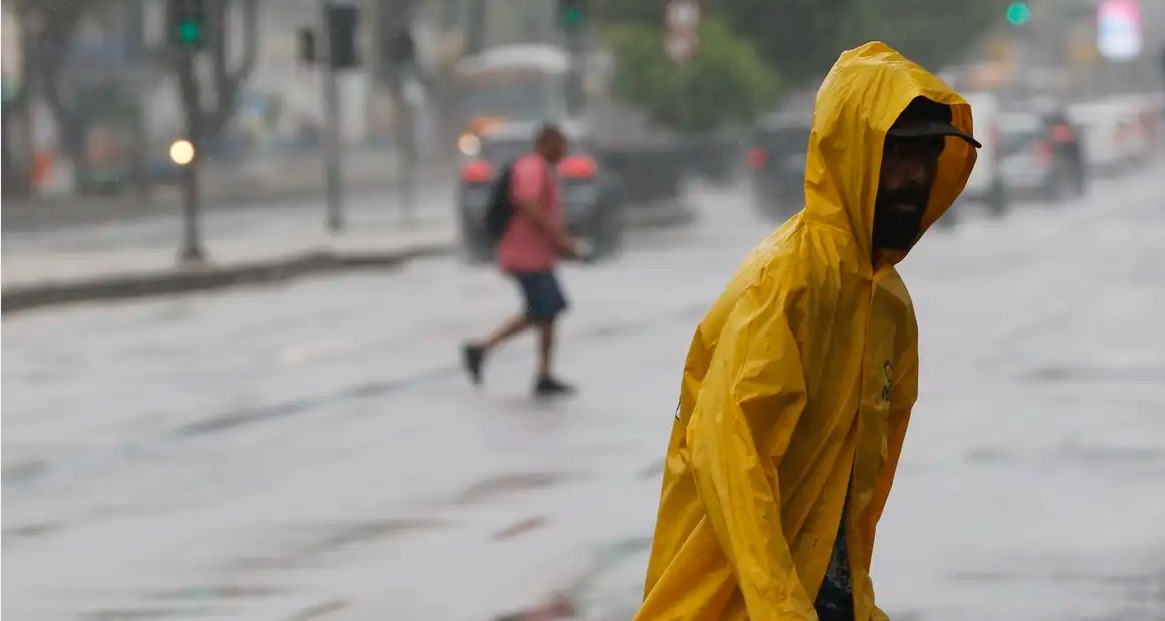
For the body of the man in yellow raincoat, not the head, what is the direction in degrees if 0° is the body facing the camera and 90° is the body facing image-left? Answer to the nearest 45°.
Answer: approximately 315°

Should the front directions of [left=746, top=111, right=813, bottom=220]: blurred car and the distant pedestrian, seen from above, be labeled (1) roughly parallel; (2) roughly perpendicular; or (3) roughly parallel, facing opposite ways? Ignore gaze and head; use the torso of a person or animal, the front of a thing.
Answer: roughly perpendicular

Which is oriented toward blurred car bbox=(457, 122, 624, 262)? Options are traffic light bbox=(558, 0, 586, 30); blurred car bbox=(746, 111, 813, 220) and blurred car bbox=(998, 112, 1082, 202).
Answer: the traffic light

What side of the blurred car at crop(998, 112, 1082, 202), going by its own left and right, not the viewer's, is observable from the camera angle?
back

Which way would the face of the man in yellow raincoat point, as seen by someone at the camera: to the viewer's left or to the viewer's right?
to the viewer's right

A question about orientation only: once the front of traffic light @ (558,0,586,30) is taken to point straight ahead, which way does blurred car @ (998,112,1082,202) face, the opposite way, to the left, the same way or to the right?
the opposite way

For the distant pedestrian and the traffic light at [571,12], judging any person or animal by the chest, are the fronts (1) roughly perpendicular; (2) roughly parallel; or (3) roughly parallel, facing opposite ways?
roughly perpendicular

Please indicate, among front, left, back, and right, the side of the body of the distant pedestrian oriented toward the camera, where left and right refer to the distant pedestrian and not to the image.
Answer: right

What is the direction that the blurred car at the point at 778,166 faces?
away from the camera

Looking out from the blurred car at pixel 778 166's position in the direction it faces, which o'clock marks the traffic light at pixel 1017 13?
The traffic light is roughly at 2 o'clock from the blurred car.

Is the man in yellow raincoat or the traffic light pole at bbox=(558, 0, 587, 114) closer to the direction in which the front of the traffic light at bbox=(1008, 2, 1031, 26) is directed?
the man in yellow raincoat

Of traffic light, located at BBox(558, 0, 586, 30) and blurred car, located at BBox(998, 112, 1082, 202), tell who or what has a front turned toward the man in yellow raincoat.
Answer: the traffic light

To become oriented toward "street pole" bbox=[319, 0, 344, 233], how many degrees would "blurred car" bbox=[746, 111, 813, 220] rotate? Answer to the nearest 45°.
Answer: approximately 135° to its left

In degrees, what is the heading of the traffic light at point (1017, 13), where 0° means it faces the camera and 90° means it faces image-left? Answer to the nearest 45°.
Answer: approximately 0°

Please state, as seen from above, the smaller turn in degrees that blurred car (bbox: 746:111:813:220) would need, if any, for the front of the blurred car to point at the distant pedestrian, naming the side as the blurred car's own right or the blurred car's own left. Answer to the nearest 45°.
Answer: approximately 180°
